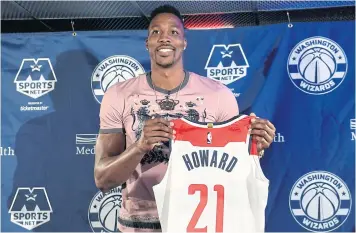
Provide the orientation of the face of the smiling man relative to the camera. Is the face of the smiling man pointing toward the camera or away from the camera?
toward the camera

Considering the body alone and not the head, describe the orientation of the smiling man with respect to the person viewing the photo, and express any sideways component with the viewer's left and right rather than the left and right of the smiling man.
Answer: facing the viewer
